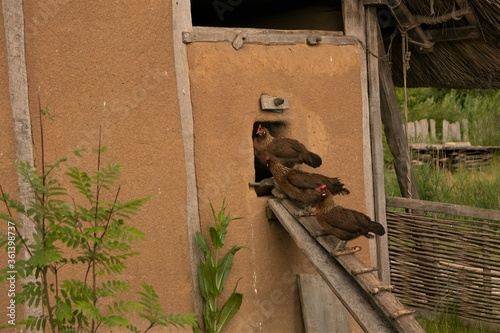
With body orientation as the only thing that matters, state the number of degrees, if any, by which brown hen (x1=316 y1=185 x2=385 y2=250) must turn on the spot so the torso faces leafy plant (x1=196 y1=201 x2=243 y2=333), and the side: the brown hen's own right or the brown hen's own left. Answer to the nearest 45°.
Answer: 0° — it already faces it

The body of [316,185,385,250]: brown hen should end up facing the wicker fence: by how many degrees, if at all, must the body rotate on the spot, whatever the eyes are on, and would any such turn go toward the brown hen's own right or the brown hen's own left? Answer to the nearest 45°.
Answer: approximately 135° to the brown hen's own right

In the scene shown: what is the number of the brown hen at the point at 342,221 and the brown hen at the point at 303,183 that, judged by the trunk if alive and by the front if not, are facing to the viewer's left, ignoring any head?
2

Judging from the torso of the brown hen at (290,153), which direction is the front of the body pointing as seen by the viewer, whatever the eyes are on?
to the viewer's left

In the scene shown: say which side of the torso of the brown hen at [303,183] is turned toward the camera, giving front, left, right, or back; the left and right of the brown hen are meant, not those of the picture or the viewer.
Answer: left

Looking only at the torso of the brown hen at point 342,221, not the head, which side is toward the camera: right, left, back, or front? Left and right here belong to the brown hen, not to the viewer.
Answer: left
